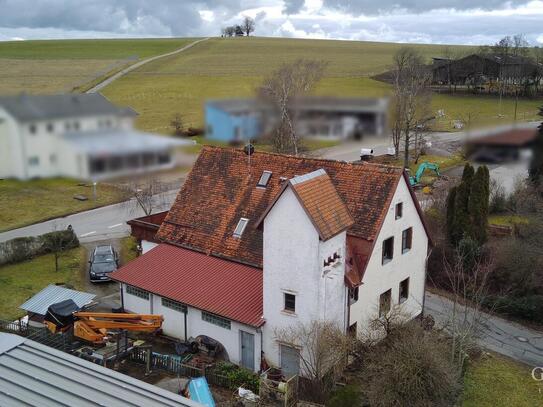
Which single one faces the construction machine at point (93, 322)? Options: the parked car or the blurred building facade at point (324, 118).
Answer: the parked car

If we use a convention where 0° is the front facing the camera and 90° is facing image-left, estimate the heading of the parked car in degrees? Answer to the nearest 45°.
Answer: approximately 0°

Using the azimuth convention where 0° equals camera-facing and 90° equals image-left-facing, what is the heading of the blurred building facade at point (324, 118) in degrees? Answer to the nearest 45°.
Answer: approximately 0°
